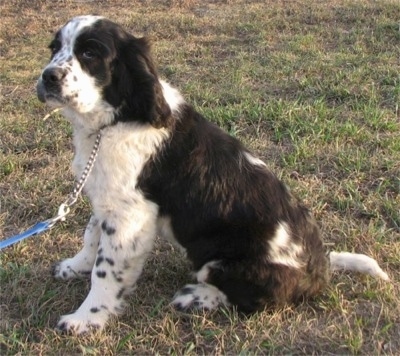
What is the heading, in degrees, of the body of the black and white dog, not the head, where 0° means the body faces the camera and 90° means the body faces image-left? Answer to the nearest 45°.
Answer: approximately 90°
